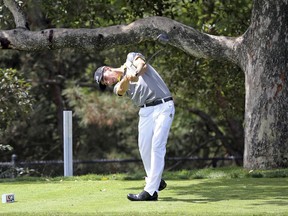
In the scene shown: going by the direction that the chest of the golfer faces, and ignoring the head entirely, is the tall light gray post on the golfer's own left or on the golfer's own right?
on the golfer's own right
